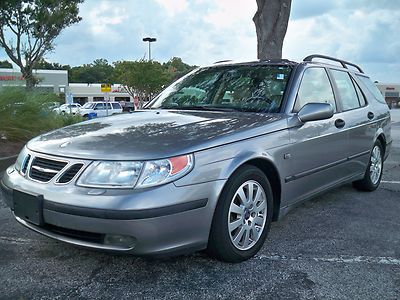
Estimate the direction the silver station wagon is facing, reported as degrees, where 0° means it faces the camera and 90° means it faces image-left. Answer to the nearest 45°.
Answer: approximately 45°

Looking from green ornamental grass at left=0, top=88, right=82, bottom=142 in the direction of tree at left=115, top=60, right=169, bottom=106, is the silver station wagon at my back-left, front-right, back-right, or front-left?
back-right

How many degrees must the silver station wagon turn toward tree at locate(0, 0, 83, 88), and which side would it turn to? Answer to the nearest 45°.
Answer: approximately 90° to its right

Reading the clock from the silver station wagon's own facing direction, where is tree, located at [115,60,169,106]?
The tree is roughly at 4 o'clock from the silver station wagon.

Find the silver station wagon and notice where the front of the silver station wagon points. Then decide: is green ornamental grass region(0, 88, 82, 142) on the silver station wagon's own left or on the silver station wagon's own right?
on the silver station wagon's own right

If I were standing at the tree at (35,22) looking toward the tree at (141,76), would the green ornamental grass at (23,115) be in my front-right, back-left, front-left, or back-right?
back-right
